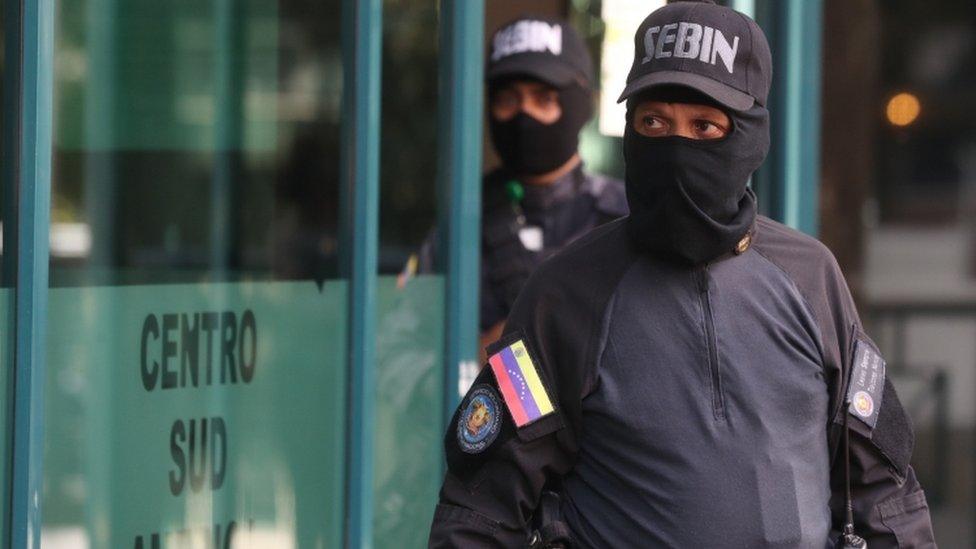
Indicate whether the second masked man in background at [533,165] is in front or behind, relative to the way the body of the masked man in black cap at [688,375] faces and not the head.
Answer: behind

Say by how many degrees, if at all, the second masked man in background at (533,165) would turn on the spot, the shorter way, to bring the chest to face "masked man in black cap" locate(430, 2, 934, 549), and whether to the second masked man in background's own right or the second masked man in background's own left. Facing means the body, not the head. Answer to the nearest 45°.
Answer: approximately 45° to the second masked man in background's own left

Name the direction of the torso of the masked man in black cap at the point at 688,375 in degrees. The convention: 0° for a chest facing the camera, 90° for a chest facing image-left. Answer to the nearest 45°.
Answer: approximately 0°

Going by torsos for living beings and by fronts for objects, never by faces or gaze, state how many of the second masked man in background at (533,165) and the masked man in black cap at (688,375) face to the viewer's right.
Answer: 0

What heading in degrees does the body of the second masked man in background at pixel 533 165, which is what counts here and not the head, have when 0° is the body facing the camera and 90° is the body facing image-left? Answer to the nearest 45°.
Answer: approximately 45°
